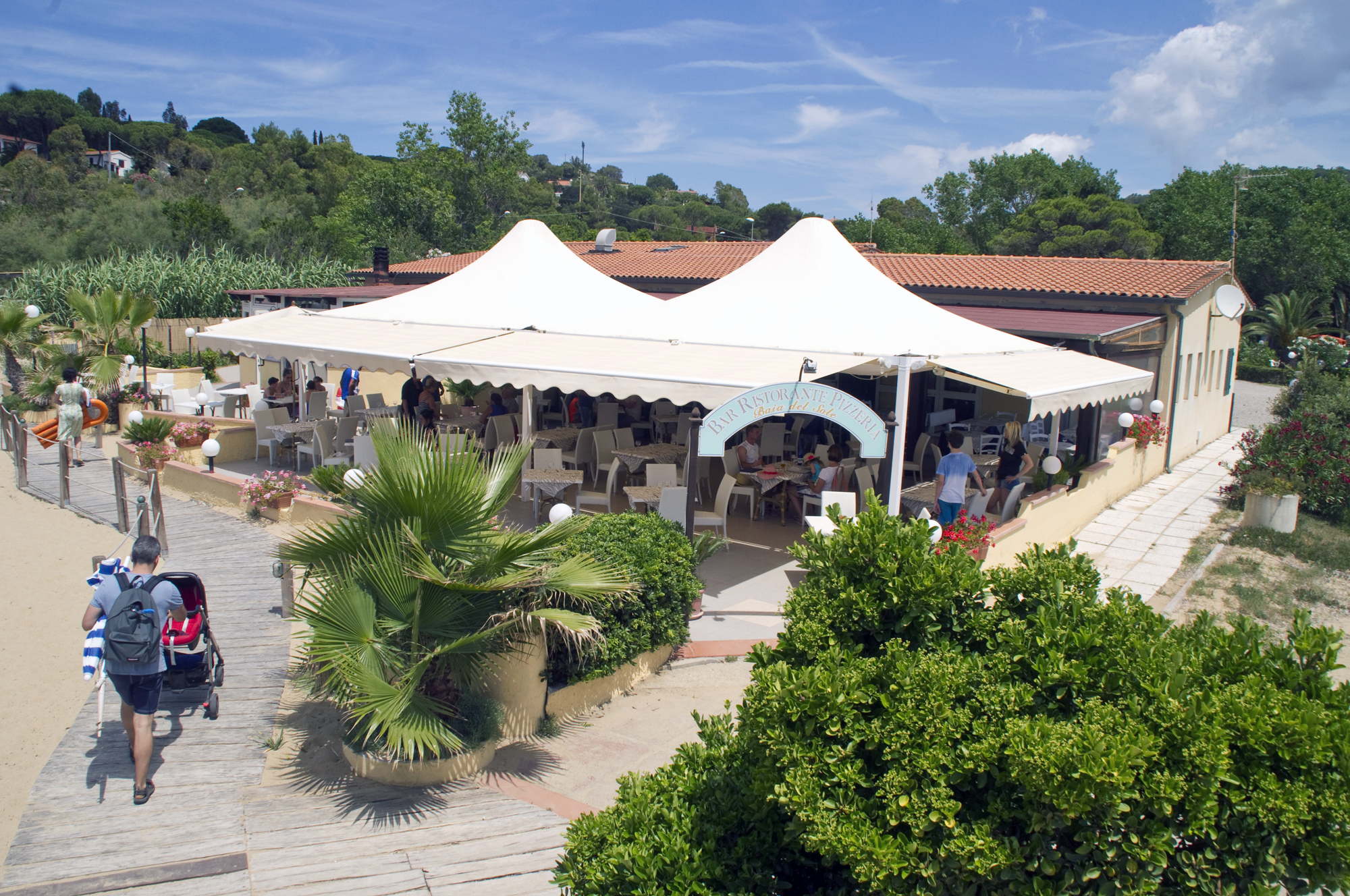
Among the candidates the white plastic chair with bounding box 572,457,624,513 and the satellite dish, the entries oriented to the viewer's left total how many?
1

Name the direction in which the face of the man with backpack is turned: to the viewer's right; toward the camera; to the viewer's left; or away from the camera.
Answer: away from the camera

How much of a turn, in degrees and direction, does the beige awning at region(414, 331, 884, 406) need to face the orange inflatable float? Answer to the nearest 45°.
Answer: approximately 90° to its right

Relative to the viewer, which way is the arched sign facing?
toward the camera

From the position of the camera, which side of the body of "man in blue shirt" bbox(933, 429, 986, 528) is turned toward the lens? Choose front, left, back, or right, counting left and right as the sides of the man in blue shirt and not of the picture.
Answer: back

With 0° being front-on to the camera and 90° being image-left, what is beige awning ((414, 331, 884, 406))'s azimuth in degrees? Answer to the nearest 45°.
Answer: approximately 45°

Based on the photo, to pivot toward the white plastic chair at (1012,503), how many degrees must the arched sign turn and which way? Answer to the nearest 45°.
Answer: approximately 135° to its left

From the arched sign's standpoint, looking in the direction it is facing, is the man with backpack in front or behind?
in front

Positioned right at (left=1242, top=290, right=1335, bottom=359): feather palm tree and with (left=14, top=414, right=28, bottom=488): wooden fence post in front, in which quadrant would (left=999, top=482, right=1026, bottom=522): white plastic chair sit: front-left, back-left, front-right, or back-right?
front-left

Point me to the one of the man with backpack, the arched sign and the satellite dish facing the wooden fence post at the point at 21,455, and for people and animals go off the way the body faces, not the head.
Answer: the man with backpack

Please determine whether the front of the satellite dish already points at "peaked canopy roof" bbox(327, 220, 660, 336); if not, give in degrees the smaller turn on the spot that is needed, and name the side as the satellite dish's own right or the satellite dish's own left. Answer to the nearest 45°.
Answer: approximately 90° to the satellite dish's own right

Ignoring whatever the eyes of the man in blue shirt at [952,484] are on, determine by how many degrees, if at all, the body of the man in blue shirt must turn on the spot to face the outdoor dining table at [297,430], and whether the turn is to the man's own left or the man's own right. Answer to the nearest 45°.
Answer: approximately 90° to the man's own left
